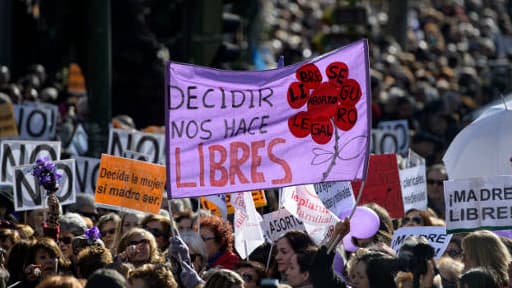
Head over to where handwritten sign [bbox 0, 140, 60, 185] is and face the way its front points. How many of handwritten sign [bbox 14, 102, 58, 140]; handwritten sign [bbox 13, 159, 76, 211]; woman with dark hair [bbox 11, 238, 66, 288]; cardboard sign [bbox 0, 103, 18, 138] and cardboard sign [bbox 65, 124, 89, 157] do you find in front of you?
2

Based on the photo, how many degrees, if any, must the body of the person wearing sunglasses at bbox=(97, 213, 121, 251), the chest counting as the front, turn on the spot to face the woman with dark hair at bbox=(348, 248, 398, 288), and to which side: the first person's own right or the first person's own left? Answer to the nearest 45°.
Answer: approximately 90° to the first person's own left

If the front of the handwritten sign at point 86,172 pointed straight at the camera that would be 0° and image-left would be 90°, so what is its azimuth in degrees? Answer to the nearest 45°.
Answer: approximately 0°

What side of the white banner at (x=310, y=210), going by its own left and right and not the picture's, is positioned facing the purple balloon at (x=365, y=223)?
left

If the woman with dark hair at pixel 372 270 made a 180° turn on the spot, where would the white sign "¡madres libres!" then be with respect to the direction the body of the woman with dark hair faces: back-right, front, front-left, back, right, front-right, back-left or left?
front
